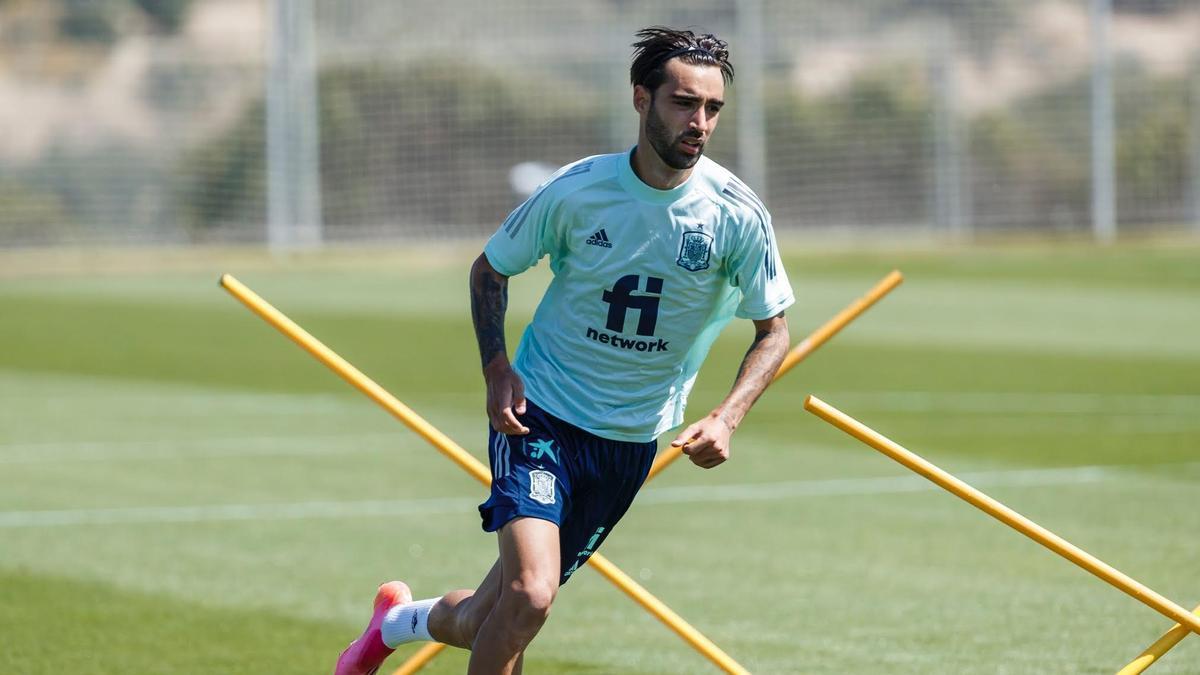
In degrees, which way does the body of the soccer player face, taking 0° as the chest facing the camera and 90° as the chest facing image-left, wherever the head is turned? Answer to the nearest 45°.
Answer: approximately 315°

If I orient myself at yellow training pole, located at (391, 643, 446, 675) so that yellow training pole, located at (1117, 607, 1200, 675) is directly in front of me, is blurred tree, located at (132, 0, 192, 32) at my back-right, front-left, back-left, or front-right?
back-left

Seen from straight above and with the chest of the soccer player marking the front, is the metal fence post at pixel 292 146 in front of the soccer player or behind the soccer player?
behind

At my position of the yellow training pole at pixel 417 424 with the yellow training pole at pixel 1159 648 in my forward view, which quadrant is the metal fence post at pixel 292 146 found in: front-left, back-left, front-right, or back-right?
back-left

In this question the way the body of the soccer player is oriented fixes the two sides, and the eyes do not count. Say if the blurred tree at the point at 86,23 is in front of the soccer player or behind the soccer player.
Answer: behind

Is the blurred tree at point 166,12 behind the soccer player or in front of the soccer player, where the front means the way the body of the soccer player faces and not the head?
behind
